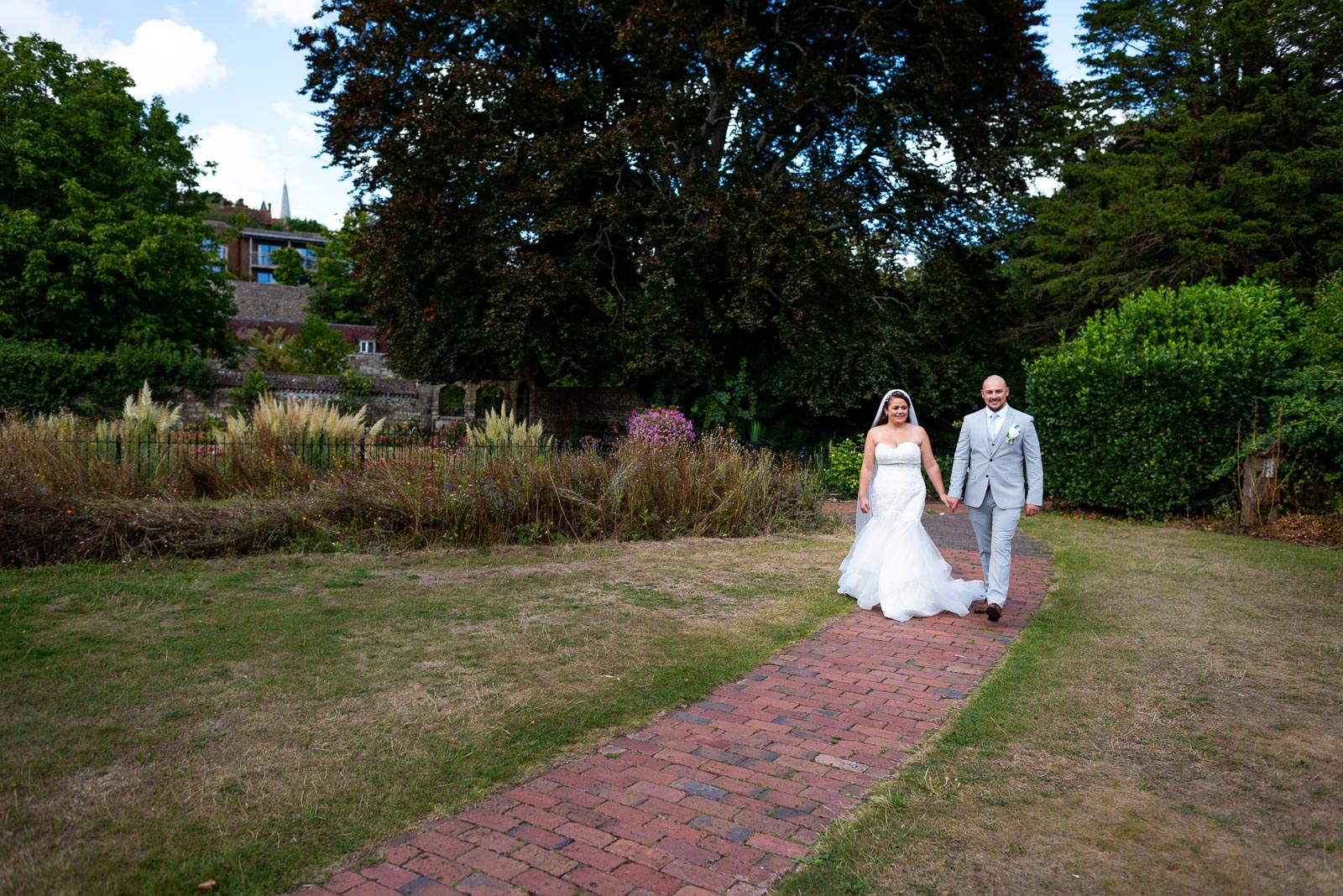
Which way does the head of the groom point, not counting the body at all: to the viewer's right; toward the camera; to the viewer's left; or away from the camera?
toward the camera

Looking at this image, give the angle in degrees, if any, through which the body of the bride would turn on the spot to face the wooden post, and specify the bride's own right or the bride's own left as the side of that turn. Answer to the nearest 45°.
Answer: approximately 135° to the bride's own left

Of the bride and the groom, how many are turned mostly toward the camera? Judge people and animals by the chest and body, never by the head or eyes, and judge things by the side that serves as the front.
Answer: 2

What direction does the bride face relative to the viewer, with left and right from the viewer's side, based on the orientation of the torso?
facing the viewer

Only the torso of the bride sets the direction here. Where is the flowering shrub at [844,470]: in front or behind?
behind

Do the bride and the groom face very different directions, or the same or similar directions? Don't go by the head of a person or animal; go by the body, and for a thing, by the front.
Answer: same or similar directions

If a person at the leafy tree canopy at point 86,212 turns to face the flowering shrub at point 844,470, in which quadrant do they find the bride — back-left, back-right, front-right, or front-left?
front-right

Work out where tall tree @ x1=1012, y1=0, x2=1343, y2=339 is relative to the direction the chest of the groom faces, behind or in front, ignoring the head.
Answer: behind

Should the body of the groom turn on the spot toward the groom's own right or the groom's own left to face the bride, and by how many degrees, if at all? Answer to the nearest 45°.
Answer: approximately 135° to the groom's own right

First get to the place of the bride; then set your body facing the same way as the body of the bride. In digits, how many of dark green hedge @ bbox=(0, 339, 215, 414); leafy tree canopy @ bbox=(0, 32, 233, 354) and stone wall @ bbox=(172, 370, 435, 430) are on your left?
0

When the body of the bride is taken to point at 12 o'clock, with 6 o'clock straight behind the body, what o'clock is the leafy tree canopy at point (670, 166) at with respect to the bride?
The leafy tree canopy is roughly at 5 o'clock from the bride.
